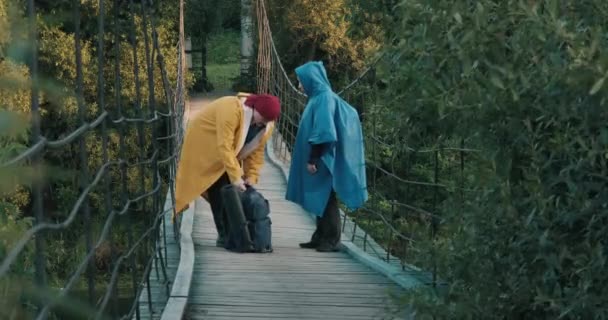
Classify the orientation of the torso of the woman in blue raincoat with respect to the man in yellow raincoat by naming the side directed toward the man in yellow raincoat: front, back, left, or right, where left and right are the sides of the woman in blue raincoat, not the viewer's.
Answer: front

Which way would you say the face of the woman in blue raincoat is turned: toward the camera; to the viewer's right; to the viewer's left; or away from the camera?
to the viewer's left

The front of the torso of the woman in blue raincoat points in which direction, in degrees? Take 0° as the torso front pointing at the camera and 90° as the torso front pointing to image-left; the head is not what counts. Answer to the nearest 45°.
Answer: approximately 90°
